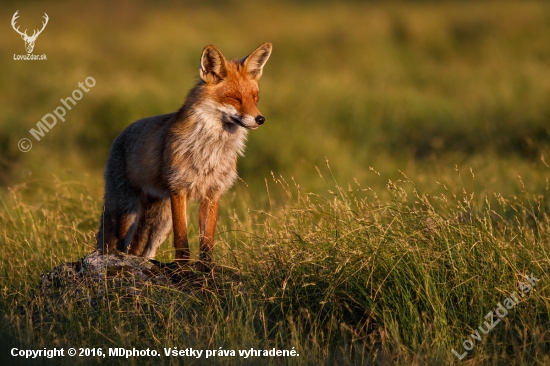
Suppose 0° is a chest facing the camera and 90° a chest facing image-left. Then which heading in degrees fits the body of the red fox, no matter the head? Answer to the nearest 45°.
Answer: approximately 315°
